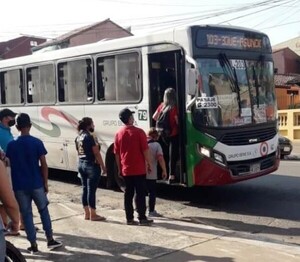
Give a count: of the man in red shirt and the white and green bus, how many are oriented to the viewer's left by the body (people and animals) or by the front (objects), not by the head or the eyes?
0

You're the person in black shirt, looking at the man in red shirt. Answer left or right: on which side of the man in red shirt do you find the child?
left

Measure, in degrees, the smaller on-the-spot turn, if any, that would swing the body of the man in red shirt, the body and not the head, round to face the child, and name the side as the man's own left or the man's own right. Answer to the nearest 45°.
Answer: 0° — they already face them

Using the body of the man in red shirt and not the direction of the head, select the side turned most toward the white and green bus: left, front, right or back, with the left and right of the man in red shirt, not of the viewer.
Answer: front

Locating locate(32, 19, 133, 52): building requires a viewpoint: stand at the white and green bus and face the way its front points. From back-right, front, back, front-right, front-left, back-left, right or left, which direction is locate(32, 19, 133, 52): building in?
back-left

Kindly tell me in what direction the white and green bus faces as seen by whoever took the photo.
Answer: facing the viewer and to the right of the viewer

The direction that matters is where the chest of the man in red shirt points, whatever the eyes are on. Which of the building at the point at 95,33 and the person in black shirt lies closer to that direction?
the building

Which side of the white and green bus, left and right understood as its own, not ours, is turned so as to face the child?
right

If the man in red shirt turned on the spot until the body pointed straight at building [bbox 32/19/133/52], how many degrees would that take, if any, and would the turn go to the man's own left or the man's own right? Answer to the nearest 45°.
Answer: approximately 45° to the man's own left

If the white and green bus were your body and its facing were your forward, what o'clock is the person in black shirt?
The person in black shirt is roughly at 3 o'clock from the white and green bus.

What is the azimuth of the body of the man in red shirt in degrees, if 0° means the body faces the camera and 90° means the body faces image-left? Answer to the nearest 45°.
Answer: approximately 225°

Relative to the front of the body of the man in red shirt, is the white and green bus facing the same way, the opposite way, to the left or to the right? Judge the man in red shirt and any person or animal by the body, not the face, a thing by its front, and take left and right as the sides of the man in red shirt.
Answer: to the right

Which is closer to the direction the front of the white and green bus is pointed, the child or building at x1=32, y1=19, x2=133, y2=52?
the child
